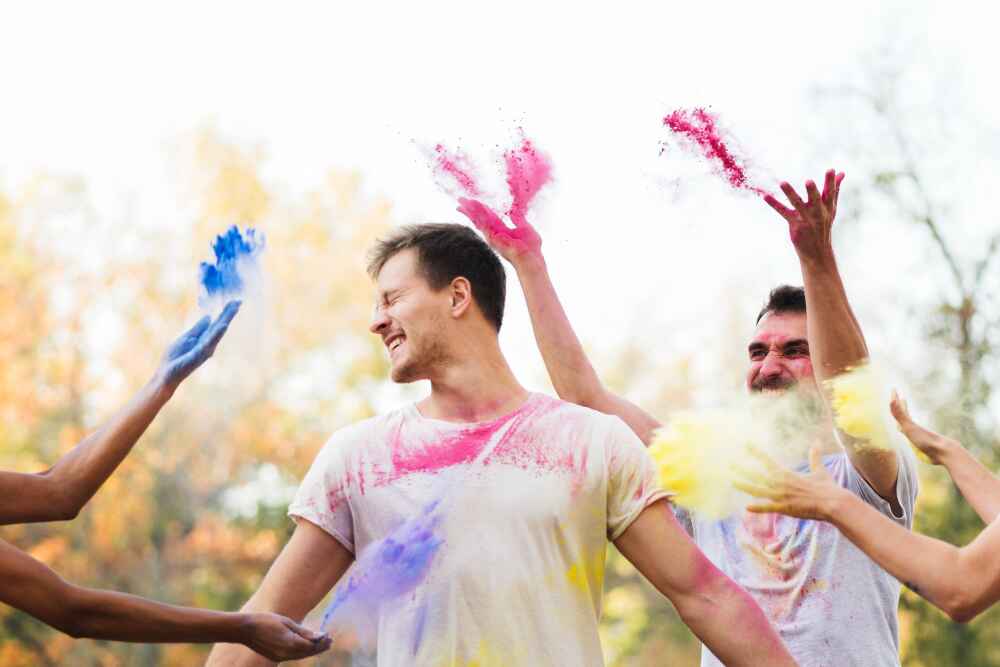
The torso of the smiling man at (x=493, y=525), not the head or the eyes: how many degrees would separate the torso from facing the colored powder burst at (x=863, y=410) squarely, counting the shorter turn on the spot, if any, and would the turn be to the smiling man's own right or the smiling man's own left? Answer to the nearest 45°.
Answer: approximately 90° to the smiling man's own left

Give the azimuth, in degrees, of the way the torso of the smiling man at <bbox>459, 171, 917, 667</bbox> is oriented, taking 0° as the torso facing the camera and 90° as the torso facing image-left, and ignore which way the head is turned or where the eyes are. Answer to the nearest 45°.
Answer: approximately 45°

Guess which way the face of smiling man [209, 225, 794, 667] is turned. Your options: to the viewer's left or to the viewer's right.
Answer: to the viewer's left

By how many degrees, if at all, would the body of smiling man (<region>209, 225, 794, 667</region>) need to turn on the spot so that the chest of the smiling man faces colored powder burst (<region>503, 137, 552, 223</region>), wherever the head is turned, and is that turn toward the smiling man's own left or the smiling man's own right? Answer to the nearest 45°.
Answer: approximately 180°

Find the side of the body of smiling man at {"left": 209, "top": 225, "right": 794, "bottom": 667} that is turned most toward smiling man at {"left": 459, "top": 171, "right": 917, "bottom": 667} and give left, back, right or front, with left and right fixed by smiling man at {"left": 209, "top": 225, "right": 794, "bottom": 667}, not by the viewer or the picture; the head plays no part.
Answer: left

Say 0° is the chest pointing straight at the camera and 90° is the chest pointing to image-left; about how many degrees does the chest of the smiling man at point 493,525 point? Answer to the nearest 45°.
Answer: approximately 0°
